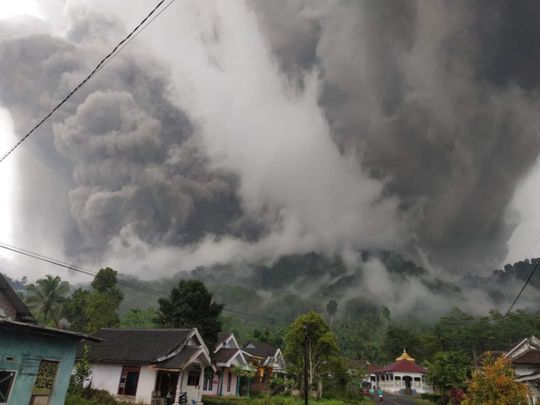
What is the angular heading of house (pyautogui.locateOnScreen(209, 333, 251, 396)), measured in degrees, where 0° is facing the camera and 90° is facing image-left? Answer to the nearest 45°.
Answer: approximately 315°

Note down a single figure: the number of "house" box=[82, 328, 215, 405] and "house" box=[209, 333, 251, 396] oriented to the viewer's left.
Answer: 0

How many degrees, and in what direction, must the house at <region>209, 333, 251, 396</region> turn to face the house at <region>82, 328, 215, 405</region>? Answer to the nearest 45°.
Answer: approximately 90° to its right

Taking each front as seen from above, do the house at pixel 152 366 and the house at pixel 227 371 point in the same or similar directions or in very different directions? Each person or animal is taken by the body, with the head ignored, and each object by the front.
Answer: same or similar directions

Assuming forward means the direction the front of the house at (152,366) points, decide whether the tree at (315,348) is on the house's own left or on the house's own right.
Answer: on the house's own left

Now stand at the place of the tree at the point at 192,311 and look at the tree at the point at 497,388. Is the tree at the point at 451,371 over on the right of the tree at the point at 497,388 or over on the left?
left

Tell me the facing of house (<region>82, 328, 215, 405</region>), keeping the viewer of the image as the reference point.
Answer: facing the viewer and to the right of the viewer

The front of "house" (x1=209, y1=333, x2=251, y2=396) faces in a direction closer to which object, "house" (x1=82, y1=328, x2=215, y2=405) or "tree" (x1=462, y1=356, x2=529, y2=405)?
the tree

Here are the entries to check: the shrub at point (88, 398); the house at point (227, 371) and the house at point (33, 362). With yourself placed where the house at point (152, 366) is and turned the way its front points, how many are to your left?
1

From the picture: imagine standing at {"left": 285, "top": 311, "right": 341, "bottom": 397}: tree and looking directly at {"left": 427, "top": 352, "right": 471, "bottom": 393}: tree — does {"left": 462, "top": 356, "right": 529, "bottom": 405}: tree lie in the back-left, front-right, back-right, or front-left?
front-right

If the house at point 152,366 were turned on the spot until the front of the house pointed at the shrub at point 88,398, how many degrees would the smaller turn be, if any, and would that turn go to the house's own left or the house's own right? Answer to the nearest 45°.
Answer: approximately 90° to the house's own right

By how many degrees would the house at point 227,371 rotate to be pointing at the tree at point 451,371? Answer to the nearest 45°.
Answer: approximately 45° to its left
